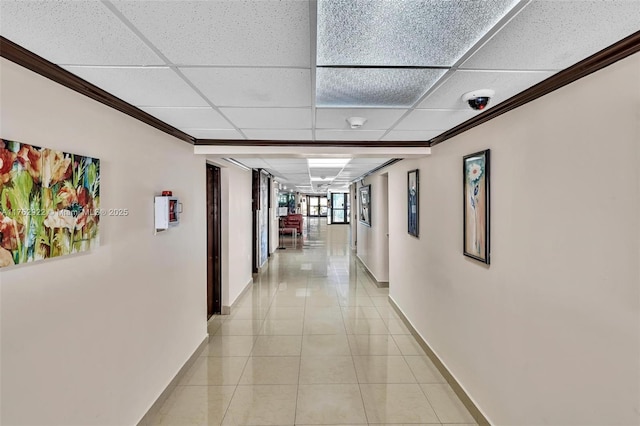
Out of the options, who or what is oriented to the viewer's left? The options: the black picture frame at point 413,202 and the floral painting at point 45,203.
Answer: the black picture frame

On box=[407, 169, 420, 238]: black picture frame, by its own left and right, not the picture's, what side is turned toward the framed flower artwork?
left

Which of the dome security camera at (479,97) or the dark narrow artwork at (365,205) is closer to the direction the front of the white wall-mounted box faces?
the dome security camera

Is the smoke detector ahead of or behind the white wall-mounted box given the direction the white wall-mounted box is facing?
ahead

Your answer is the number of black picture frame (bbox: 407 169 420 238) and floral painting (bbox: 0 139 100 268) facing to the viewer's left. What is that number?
1

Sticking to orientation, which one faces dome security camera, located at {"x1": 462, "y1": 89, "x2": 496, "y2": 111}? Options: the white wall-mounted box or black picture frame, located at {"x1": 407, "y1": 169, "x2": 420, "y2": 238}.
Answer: the white wall-mounted box

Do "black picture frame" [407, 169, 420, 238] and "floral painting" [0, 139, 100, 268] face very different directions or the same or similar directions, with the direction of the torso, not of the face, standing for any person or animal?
very different directions

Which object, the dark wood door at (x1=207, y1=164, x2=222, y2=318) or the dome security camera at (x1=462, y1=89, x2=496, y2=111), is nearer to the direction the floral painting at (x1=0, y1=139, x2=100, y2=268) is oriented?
the dome security camera

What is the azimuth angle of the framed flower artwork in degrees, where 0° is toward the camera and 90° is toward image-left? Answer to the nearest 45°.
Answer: approximately 45°

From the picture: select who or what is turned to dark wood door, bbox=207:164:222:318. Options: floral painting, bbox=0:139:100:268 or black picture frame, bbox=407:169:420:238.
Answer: the black picture frame

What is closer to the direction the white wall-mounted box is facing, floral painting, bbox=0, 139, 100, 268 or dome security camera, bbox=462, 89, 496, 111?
the dome security camera

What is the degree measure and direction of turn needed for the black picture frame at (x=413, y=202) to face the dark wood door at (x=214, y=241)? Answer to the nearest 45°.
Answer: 0° — it already faces it

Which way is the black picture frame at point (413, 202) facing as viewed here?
to the viewer's left

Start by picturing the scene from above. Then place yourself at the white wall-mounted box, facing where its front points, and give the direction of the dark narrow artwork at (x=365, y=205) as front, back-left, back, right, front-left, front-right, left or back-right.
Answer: left

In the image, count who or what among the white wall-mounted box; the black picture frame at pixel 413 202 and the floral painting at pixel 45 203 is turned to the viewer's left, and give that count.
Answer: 1
